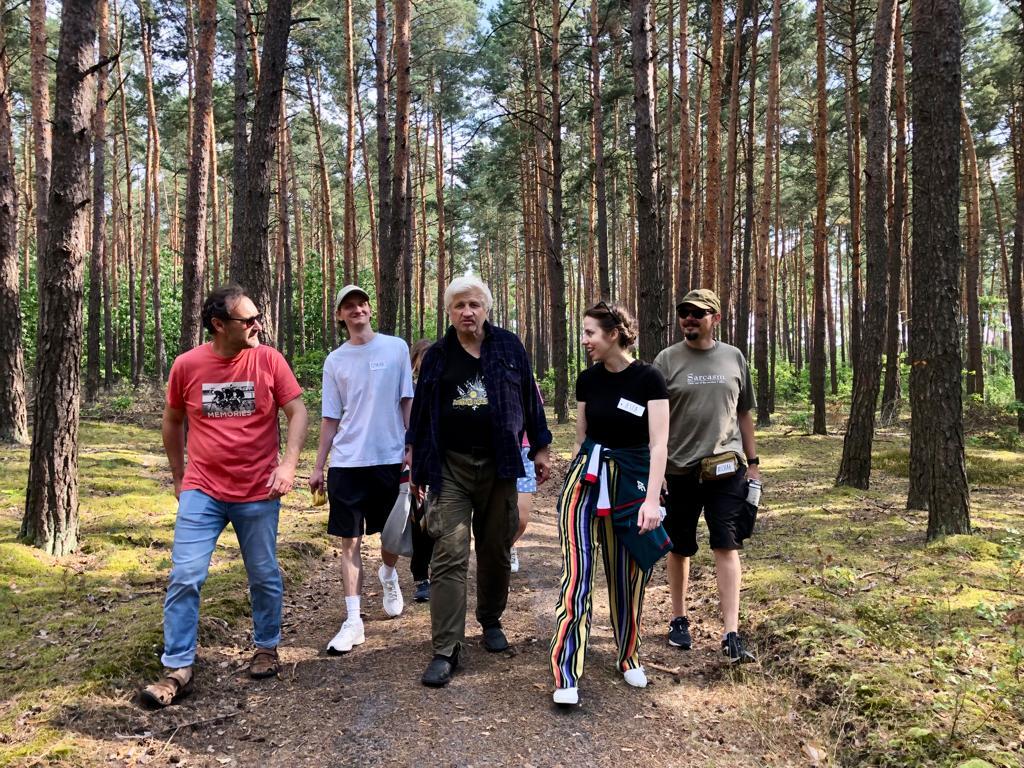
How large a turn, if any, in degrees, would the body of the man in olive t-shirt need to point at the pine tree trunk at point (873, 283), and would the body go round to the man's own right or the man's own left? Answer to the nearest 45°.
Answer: approximately 180°

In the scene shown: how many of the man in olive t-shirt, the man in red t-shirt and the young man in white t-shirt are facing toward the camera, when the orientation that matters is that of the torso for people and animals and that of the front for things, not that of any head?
3

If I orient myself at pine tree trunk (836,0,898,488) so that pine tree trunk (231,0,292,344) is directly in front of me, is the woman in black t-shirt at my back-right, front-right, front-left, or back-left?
front-left

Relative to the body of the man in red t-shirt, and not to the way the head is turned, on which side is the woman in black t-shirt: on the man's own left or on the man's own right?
on the man's own left

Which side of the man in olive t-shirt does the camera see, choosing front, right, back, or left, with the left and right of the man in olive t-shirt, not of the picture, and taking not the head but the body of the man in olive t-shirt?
front

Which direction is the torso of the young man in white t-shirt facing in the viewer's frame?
toward the camera

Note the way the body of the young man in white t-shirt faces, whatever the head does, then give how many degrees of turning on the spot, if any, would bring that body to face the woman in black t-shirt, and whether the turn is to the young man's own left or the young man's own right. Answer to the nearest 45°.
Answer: approximately 45° to the young man's own left

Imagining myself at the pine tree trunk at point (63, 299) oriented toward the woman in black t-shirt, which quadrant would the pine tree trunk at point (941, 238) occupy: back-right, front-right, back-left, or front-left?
front-left

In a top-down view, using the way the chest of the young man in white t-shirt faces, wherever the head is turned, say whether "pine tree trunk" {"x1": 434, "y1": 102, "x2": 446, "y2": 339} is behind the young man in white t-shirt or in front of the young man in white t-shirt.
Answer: behind

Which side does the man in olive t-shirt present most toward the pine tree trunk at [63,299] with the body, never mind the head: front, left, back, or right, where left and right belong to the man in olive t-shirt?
right

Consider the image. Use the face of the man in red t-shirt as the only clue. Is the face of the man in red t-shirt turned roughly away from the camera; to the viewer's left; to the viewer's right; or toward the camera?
to the viewer's right
